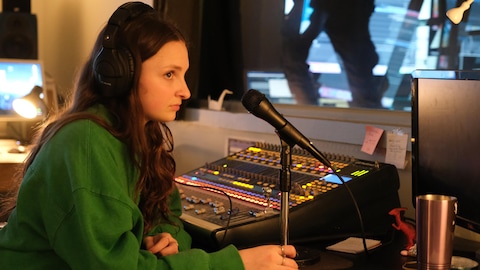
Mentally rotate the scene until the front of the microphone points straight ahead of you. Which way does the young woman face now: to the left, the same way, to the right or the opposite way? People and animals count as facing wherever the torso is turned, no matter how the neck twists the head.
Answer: the opposite way

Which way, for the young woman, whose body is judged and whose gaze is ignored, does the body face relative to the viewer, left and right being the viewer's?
facing to the right of the viewer

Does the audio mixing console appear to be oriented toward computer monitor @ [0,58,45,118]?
no

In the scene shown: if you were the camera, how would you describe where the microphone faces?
facing to the left of the viewer

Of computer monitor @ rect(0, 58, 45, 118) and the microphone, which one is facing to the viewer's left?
the microphone

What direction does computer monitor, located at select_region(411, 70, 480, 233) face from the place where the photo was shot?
facing the viewer and to the left of the viewer

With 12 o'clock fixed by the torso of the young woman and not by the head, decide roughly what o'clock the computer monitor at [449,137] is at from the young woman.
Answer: The computer monitor is roughly at 12 o'clock from the young woman.

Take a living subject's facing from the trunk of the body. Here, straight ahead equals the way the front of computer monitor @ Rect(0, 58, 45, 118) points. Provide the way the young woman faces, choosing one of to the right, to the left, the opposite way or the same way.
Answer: to the left

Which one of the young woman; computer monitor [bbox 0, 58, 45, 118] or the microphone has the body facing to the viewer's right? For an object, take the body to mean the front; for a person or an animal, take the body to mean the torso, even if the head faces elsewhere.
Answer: the young woman

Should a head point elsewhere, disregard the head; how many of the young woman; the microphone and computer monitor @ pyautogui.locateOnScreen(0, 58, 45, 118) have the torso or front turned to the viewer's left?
1

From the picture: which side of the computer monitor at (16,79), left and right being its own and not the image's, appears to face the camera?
front

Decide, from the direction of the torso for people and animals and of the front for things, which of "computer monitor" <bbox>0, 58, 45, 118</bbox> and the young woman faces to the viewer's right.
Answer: the young woman

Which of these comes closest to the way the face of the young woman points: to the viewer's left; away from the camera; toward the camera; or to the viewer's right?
to the viewer's right
